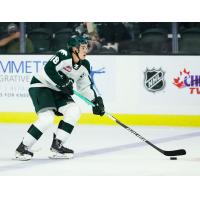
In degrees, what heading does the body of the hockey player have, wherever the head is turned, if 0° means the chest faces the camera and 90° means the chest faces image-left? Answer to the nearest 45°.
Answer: approximately 315°
